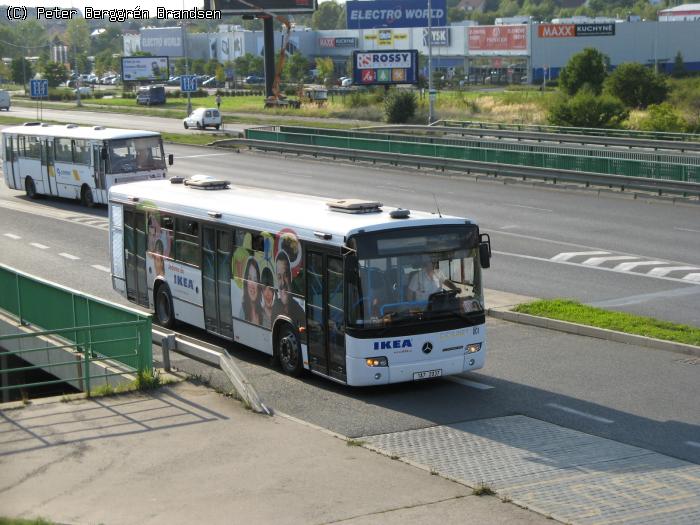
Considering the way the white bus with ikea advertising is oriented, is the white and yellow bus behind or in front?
behind

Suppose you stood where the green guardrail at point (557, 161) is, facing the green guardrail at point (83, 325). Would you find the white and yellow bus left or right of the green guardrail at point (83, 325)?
right

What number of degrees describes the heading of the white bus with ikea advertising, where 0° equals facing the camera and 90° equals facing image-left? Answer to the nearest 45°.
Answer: approximately 315°

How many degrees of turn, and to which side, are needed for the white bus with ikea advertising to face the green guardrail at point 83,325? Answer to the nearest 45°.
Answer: approximately 135° to its right

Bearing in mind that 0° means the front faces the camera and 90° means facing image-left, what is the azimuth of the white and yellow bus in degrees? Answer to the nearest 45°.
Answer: approximately 315°

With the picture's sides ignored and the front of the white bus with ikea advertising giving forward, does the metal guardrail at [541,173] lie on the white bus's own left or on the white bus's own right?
on the white bus's own left

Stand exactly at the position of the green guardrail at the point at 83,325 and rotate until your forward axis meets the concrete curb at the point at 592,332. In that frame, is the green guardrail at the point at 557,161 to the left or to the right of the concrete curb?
left

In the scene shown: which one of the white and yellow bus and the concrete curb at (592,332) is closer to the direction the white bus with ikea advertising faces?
the concrete curb

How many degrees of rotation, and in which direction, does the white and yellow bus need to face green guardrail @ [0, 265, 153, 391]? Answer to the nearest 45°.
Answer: approximately 45° to its right

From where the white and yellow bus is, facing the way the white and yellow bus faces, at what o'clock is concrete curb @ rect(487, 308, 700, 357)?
The concrete curb is roughly at 1 o'clock from the white and yellow bus.
